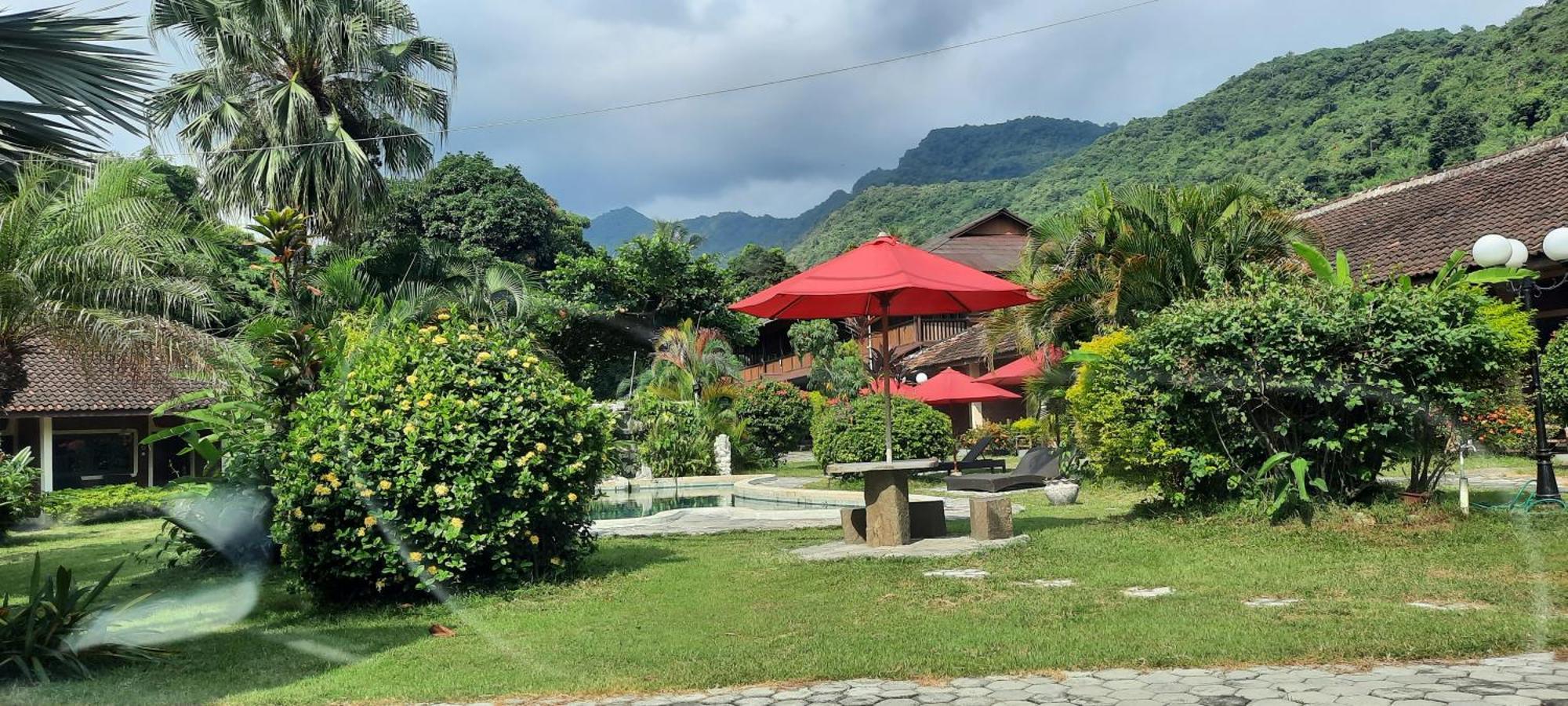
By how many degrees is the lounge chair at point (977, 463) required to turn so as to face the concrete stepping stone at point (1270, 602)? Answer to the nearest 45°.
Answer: approximately 90° to its left

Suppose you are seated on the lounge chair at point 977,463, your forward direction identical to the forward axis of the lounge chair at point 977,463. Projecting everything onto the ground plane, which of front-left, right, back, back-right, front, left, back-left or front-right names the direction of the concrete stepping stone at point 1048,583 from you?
left

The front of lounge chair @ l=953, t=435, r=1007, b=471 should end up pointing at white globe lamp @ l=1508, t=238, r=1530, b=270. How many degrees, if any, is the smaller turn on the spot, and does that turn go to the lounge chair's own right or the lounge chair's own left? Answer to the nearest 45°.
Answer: approximately 135° to the lounge chair's own left

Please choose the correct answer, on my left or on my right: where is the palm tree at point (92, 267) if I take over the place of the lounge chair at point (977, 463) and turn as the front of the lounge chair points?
on my left

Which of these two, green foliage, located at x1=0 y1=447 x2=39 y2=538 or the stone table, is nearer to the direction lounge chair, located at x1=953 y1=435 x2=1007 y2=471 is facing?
the green foliage

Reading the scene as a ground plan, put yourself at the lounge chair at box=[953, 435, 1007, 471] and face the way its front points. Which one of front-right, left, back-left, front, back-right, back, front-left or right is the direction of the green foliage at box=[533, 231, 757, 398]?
front-right

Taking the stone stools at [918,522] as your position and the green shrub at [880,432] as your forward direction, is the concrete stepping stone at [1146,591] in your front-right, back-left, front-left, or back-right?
back-right

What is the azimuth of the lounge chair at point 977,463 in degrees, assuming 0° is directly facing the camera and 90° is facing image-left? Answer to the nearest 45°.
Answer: approximately 90°

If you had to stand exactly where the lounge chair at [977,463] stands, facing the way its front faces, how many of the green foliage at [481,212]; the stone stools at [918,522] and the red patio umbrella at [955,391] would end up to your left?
1

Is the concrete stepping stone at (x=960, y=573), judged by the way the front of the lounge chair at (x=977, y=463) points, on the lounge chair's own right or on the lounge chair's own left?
on the lounge chair's own left

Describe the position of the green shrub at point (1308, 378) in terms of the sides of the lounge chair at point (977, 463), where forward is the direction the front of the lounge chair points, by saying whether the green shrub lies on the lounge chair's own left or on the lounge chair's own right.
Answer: on the lounge chair's own left

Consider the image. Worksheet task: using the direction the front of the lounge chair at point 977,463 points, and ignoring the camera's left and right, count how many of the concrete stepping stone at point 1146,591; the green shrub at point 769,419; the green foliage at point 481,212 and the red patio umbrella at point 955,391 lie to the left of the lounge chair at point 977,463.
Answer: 1
